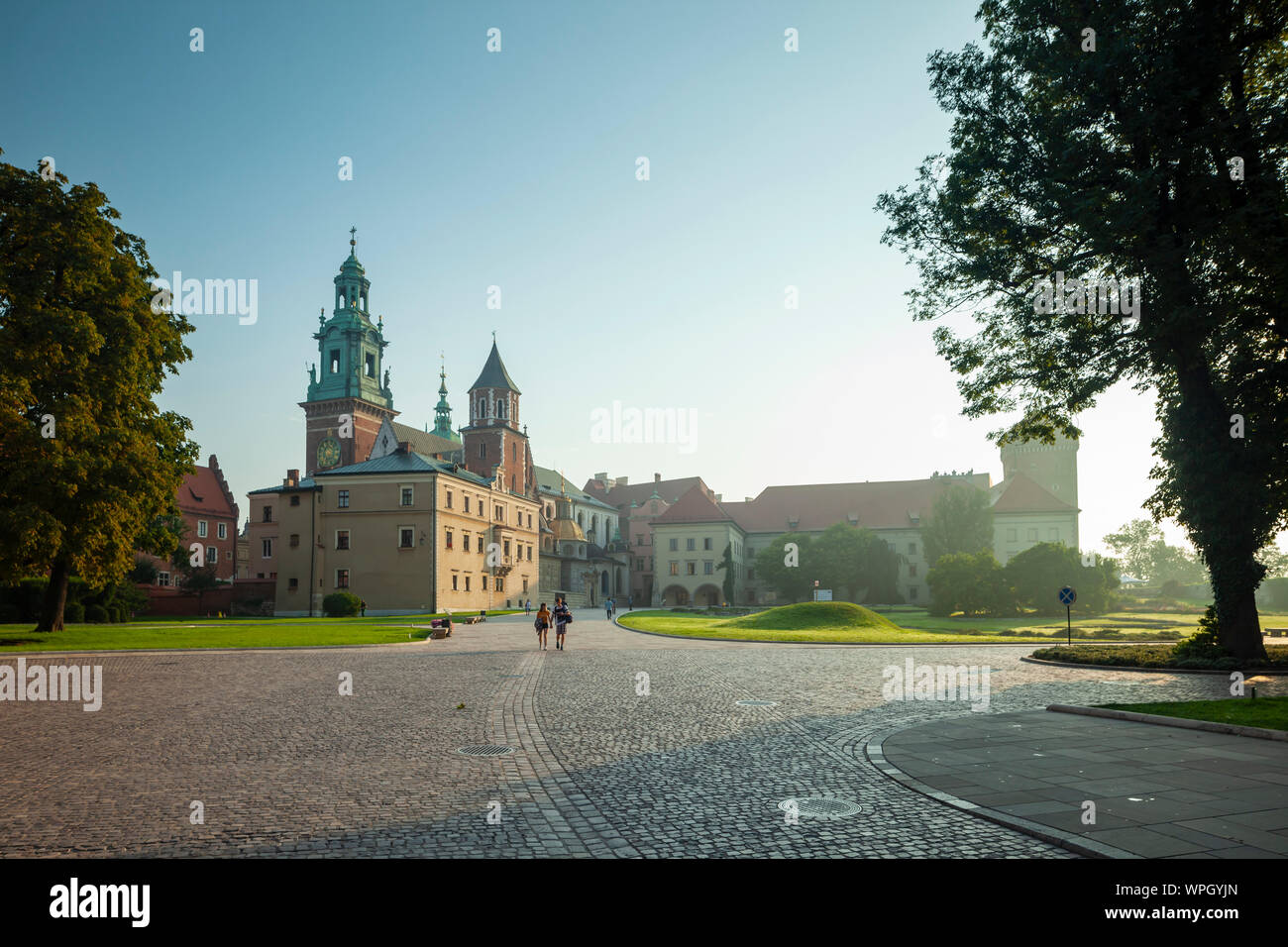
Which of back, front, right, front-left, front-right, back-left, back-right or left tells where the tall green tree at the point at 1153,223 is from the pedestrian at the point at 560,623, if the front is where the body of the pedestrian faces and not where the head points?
front-left

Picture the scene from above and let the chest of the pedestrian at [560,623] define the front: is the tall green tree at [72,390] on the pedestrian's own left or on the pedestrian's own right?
on the pedestrian's own right

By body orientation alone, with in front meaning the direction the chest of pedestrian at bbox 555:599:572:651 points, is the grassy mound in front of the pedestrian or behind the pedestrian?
behind

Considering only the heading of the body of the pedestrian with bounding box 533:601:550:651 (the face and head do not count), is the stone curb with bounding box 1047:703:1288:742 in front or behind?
in front

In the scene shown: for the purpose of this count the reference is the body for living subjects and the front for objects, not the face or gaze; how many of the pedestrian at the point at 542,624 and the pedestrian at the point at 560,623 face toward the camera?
2

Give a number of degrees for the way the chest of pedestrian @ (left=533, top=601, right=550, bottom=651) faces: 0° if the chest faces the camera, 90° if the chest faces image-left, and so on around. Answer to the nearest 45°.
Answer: approximately 0°

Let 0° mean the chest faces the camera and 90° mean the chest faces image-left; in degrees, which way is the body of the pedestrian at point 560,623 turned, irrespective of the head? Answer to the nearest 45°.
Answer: approximately 0°
